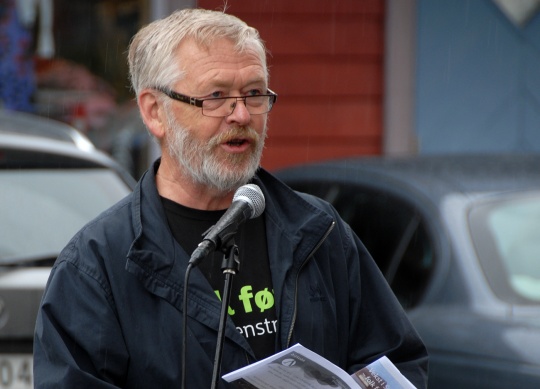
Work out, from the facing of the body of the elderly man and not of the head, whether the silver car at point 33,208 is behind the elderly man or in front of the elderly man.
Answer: behind

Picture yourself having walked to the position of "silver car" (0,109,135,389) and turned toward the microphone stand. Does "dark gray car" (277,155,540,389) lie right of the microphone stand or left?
left

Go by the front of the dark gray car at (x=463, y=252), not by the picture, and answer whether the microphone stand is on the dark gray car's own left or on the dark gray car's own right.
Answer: on the dark gray car's own left

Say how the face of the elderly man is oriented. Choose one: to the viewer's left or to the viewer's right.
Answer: to the viewer's right
